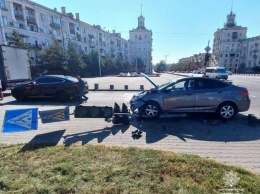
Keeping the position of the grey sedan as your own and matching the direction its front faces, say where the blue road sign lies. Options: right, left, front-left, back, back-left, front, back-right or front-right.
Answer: front-left

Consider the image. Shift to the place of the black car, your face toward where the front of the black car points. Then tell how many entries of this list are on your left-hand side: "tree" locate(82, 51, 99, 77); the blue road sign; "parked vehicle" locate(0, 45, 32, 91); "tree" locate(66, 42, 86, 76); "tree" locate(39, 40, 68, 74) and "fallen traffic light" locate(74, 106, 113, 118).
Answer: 2

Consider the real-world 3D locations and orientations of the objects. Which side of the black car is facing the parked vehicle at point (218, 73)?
back

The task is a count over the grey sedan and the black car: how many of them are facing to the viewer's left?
2

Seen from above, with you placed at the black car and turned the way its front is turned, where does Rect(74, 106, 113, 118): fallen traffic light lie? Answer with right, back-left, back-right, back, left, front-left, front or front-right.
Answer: left

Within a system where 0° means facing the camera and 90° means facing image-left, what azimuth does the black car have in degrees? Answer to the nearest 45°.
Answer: approximately 90°

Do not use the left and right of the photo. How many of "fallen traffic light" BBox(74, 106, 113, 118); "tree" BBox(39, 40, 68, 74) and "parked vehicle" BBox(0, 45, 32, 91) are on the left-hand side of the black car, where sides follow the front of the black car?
1

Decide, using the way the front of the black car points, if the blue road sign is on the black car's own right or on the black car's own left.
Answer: on the black car's own left

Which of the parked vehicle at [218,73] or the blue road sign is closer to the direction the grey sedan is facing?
the blue road sign

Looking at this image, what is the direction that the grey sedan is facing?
to the viewer's left

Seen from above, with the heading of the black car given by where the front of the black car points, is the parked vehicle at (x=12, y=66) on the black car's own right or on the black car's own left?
on the black car's own right
